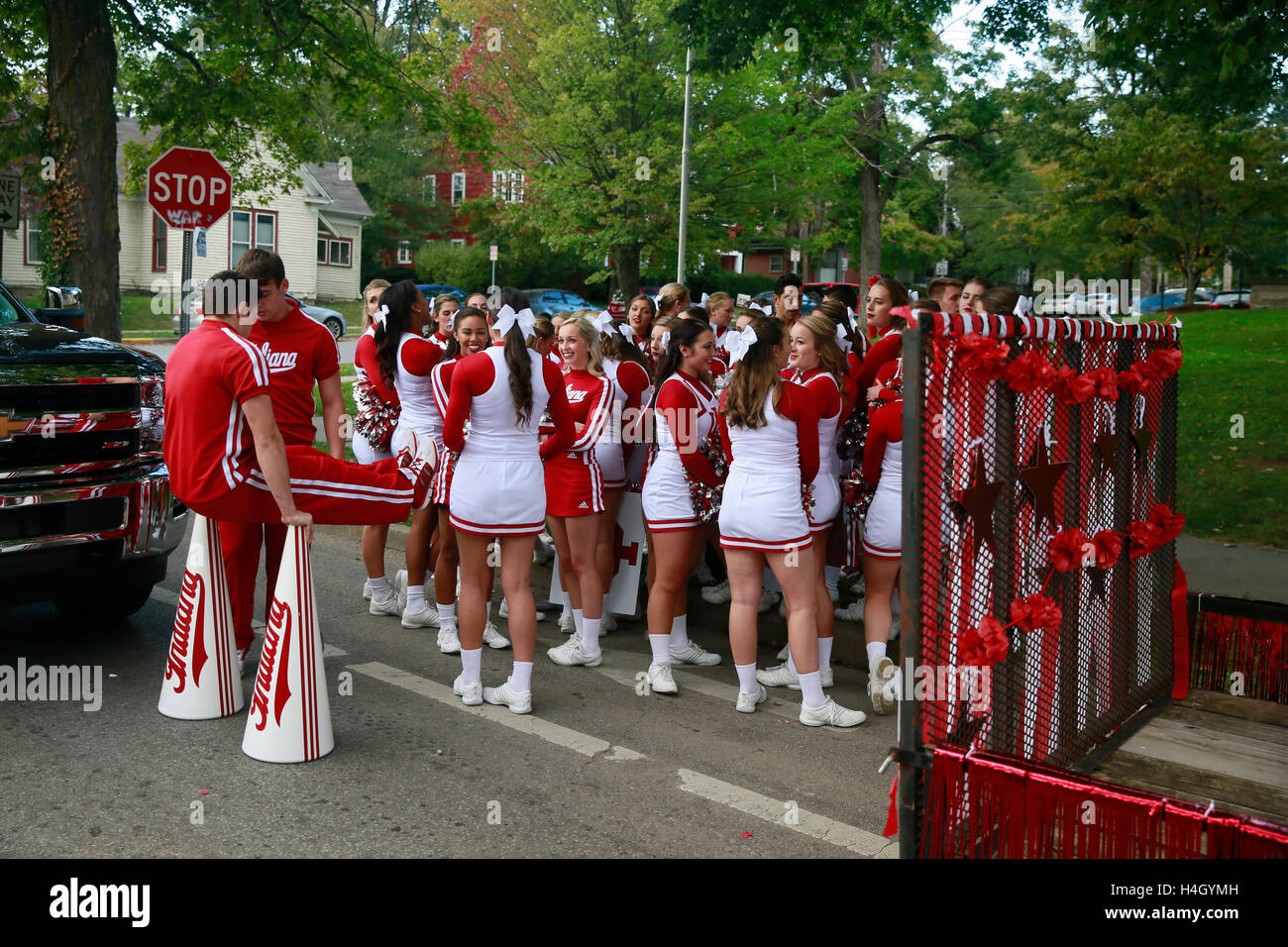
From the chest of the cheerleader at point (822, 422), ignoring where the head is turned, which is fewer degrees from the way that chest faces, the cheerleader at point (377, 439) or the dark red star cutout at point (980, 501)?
the cheerleader

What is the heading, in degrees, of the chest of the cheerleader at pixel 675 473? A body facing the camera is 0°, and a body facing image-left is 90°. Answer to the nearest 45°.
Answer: approximately 270°

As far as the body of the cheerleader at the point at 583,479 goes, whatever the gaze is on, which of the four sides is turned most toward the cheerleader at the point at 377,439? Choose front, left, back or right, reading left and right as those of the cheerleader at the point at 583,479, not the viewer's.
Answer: right

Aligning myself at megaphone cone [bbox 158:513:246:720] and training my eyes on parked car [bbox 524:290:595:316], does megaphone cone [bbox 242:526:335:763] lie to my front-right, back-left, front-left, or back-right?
back-right

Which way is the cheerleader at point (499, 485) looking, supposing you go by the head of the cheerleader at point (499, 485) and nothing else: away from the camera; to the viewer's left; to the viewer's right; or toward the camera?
away from the camera

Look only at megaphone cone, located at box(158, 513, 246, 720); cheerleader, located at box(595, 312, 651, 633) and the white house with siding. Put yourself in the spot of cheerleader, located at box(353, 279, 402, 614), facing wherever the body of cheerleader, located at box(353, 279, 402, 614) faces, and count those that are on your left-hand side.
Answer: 1

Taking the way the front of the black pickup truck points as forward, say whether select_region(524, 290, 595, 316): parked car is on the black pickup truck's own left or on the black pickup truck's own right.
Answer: on the black pickup truck's own left
